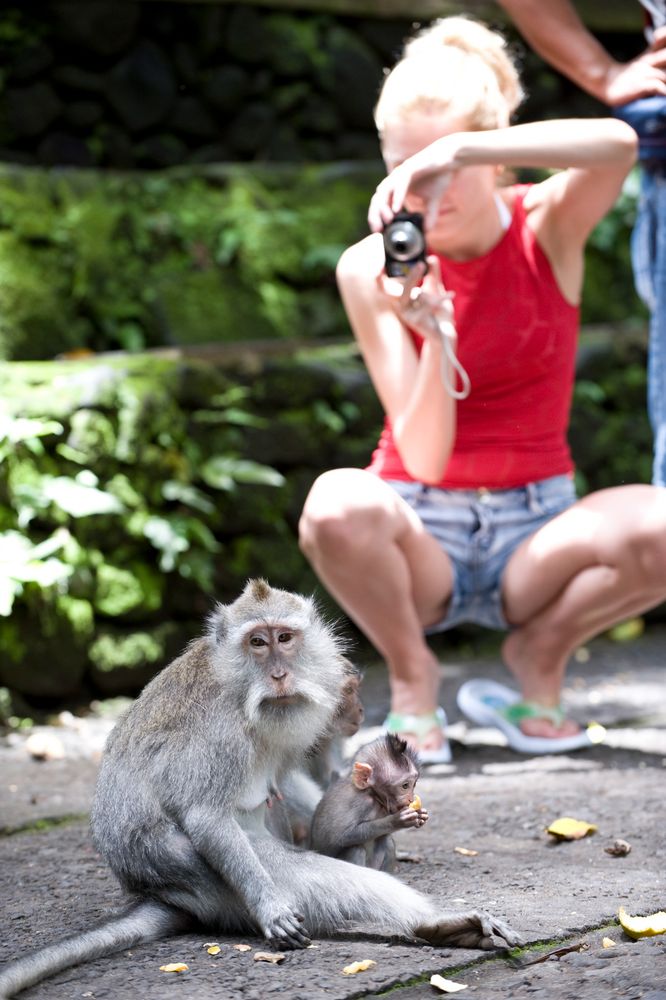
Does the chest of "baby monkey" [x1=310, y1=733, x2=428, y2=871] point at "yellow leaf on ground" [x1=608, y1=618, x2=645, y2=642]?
no

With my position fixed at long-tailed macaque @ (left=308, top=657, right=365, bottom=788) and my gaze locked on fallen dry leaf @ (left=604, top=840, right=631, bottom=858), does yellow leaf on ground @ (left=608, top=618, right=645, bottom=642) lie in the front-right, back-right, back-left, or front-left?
front-left

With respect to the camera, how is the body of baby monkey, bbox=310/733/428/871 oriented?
to the viewer's right
